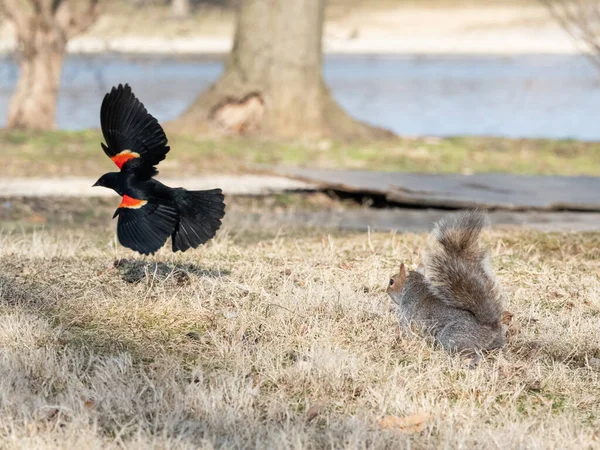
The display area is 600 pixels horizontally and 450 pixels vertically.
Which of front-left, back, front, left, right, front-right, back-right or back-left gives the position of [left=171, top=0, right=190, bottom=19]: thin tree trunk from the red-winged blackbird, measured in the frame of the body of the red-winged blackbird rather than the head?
right

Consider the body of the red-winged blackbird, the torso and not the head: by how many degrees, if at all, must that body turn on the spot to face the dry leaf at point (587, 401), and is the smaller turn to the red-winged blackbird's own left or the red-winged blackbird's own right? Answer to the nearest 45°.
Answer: approximately 135° to the red-winged blackbird's own left

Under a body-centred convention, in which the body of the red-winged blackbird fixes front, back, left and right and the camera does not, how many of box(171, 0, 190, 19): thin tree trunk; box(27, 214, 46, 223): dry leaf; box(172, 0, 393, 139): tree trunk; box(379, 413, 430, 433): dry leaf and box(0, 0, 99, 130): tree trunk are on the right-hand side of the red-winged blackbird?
4

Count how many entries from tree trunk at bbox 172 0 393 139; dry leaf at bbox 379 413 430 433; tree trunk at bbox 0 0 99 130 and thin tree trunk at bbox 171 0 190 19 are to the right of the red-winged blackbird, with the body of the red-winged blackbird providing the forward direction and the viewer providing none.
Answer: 3

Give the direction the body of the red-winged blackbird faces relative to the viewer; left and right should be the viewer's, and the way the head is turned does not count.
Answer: facing to the left of the viewer

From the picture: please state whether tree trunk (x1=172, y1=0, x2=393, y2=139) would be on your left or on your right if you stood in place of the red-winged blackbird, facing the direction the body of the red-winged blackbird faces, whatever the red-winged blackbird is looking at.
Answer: on your right

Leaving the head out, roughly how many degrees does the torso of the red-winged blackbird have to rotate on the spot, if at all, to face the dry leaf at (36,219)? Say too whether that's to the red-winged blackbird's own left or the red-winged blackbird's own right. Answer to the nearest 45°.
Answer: approximately 90° to the red-winged blackbird's own right

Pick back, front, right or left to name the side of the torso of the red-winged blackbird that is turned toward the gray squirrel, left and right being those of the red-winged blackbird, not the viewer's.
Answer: back

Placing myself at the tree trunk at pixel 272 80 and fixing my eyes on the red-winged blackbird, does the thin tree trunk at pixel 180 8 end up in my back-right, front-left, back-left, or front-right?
back-right

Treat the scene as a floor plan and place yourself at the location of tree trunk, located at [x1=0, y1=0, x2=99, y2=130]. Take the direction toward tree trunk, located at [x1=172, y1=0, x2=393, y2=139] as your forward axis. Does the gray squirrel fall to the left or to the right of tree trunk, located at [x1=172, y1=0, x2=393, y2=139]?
right

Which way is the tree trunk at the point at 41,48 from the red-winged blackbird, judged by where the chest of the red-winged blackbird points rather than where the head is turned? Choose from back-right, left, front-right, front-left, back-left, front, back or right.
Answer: right

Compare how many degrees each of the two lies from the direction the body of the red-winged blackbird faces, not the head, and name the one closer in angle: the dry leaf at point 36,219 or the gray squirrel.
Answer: the dry leaf
